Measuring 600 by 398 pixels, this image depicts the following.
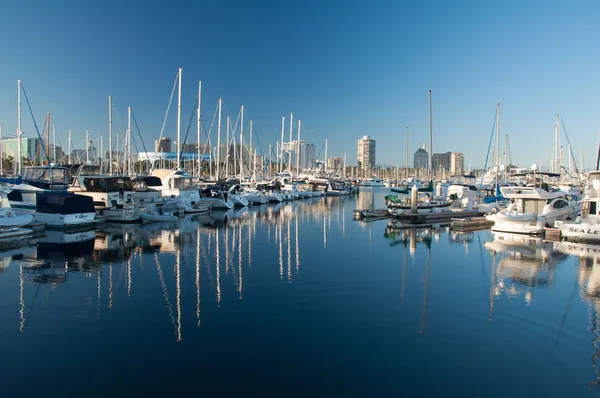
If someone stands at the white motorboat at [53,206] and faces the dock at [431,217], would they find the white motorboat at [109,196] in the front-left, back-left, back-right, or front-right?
front-left

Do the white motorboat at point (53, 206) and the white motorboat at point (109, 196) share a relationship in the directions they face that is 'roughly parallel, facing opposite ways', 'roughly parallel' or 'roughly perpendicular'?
roughly parallel

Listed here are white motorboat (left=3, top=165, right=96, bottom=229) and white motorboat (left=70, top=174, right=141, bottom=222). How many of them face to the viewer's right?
0

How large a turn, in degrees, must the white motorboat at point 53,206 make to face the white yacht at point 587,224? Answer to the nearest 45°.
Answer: approximately 180°

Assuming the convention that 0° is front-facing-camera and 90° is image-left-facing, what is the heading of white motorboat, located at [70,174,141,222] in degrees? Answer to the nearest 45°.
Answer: approximately 135°

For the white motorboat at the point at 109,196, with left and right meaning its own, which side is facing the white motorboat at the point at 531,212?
back

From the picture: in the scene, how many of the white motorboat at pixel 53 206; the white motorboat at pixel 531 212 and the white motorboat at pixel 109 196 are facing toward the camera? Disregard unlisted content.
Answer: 0

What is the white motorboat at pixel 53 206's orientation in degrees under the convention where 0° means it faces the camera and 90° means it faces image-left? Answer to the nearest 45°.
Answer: approximately 135°

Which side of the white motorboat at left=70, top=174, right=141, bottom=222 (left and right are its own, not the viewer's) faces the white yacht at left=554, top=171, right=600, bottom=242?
back
